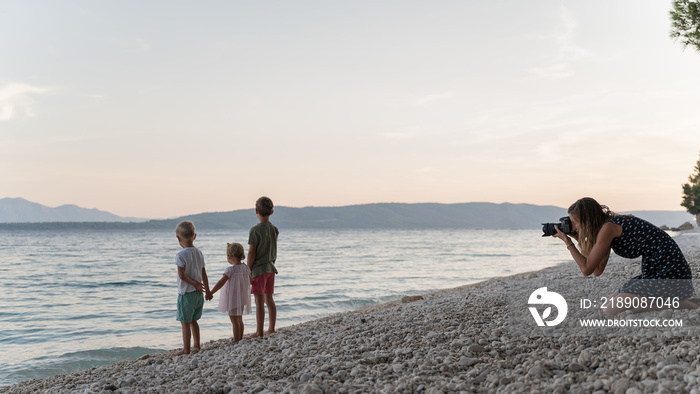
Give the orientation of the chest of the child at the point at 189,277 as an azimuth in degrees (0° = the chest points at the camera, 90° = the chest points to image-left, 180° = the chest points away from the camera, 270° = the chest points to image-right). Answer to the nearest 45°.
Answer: approximately 135°

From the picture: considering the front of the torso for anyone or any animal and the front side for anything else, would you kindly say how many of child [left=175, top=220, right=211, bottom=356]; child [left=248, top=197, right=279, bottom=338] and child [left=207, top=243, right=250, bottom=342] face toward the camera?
0

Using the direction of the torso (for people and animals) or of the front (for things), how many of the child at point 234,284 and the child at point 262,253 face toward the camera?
0

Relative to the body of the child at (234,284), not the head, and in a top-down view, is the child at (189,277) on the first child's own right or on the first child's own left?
on the first child's own left

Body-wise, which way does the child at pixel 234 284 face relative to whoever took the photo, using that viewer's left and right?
facing away from the viewer and to the left of the viewer

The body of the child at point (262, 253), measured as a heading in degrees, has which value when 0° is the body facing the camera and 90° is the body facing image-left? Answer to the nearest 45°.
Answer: approximately 135°

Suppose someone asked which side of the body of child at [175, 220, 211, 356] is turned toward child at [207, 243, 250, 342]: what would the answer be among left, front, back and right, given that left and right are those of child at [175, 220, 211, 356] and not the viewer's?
right

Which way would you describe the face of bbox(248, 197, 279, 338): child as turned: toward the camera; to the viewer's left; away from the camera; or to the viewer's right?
away from the camera
